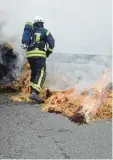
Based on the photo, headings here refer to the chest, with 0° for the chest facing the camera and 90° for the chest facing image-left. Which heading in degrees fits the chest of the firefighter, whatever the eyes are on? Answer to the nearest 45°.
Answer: approximately 225°
